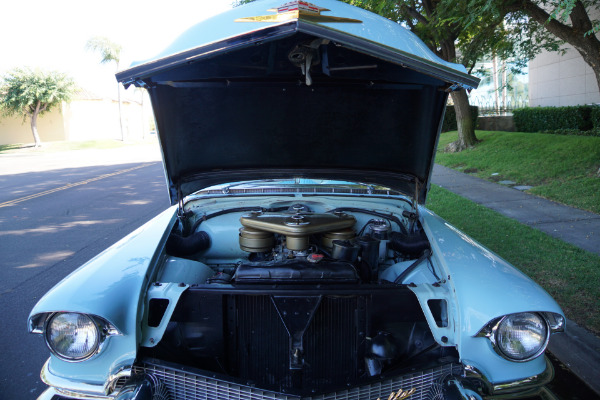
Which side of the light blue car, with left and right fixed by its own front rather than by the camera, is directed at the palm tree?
back

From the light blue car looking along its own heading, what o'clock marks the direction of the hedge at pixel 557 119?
The hedge is roughly at 7 o'clock from the light blue car.

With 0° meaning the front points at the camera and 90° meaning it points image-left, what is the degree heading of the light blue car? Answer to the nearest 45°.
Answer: approximately 0°

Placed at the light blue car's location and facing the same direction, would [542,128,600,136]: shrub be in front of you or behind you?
behind
